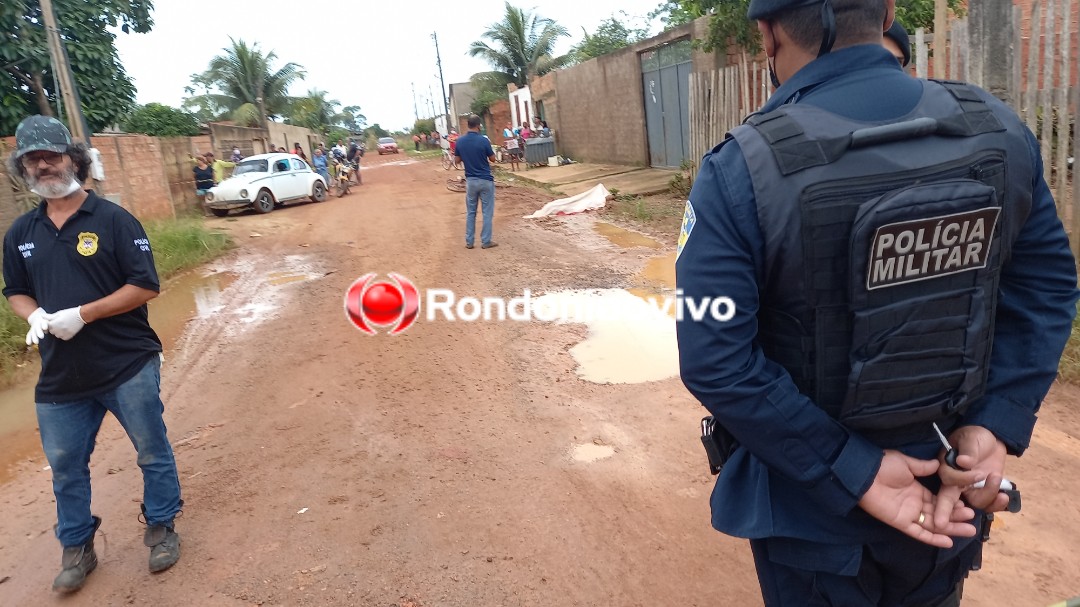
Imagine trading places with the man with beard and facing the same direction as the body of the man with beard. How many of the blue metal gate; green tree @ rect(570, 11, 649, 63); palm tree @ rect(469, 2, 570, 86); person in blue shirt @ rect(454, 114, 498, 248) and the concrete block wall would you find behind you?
5

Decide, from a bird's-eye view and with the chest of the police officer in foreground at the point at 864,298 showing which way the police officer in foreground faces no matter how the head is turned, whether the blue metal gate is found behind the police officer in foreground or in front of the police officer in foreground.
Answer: in front

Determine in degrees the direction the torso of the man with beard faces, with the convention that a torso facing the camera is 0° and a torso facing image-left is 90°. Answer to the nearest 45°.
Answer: approximately 45°

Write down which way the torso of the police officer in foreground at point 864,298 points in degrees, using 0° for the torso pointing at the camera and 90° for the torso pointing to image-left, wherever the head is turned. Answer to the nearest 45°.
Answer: approximately 135°

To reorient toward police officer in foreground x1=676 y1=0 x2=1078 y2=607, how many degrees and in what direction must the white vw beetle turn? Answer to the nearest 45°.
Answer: approximately 45° to its left

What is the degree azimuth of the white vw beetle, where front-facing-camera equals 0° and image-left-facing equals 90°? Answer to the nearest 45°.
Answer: approximately 45°

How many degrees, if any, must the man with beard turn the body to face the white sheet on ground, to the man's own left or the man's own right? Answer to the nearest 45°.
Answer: approximately 180°

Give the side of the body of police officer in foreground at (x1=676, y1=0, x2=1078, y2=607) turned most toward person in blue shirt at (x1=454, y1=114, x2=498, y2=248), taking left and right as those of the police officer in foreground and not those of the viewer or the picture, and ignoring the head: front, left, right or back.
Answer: front

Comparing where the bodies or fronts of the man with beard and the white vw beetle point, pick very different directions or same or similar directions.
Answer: same or similar directions

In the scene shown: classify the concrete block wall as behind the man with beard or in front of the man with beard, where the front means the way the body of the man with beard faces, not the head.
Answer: behind

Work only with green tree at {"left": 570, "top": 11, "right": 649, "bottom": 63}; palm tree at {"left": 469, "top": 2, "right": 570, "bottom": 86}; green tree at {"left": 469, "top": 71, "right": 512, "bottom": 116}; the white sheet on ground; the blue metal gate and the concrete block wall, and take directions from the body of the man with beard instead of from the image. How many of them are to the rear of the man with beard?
6

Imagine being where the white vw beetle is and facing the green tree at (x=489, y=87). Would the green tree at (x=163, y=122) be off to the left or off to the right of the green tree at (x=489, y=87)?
left

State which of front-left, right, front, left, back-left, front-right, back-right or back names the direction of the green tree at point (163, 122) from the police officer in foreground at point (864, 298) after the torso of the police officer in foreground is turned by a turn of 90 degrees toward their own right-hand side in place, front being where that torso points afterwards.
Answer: left

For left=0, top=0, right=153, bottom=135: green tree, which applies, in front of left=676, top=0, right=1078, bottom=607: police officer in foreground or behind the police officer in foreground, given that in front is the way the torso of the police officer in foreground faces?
in front

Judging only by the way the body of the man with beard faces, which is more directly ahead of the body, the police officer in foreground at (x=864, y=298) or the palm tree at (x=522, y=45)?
the police officer in foreground
